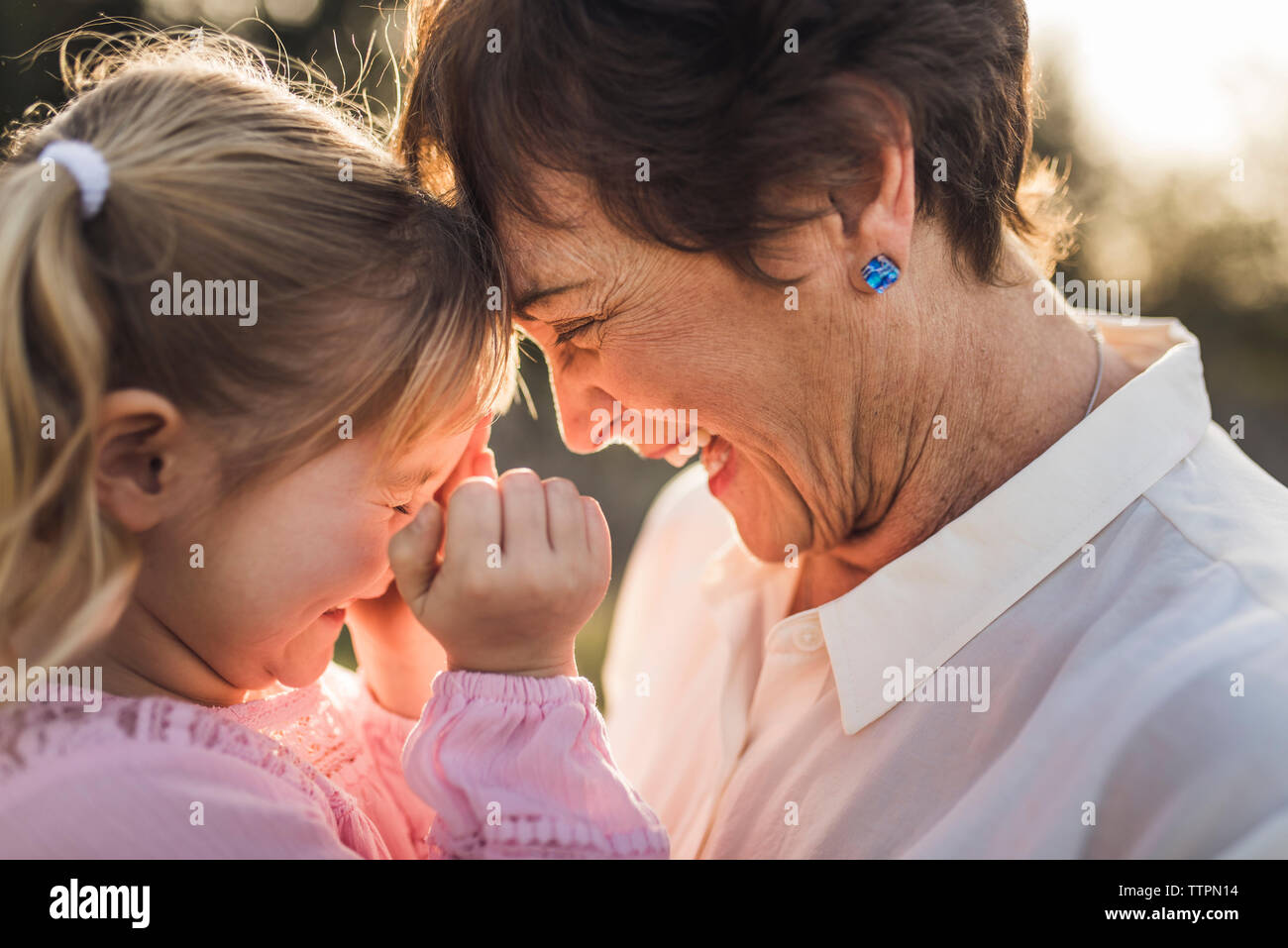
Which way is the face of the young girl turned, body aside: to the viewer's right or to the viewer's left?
to the viewer's right

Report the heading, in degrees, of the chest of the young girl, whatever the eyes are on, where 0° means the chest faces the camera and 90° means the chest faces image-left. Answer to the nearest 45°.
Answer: approximately 270°

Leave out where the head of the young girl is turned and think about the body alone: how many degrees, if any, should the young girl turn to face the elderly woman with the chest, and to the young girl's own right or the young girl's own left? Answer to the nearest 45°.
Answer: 0° — they already face them
